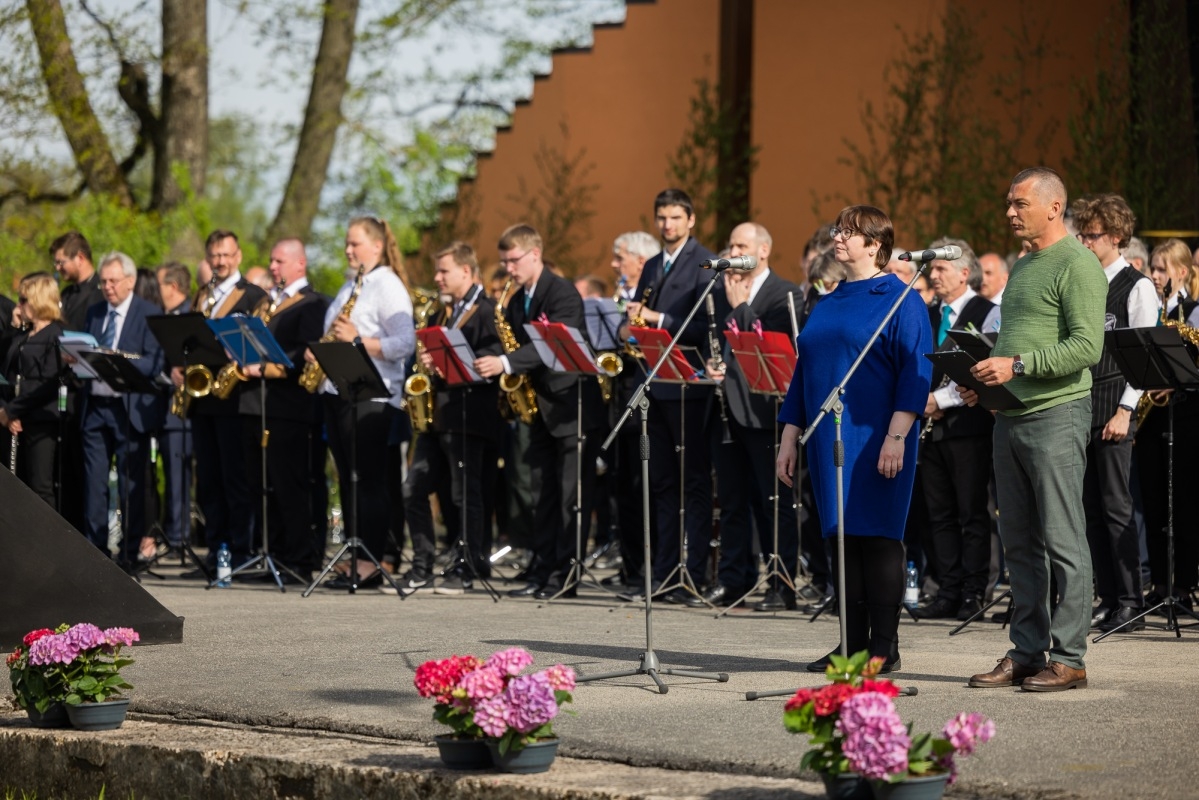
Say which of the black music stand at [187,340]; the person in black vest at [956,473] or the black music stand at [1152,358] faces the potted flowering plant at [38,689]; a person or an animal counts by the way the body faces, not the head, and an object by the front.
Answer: the person in black vest

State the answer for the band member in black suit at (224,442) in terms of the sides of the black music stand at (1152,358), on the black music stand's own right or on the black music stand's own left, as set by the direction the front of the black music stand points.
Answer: on the black music stand's own left

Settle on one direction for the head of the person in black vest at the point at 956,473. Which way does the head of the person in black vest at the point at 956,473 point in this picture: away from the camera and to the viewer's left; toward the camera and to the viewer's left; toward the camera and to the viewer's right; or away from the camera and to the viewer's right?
toward the camera and to the viewer's left

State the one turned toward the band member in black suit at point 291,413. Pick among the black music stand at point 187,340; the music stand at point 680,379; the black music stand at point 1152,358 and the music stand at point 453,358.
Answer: the black music stand at point 187,340

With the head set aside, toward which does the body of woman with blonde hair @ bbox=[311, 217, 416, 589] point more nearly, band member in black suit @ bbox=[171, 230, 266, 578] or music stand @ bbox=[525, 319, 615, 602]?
the band member in black suit

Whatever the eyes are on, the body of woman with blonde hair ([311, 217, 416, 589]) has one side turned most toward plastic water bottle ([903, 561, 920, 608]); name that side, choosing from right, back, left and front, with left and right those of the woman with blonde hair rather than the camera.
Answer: left

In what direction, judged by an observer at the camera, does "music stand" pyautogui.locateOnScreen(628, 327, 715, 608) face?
facing away from the viewer and to the right of the viewer

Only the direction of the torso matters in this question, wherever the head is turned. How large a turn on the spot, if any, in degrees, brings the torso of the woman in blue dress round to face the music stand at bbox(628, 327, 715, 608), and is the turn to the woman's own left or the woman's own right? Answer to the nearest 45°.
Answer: approximately 135° to the woman's own right

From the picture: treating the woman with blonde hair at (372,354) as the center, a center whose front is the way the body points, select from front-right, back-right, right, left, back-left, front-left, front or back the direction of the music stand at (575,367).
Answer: back-left

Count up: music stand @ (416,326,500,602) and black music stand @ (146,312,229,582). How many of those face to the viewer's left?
0

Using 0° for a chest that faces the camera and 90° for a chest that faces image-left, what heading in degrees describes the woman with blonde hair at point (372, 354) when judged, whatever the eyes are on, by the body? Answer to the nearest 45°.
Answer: approximately 90°

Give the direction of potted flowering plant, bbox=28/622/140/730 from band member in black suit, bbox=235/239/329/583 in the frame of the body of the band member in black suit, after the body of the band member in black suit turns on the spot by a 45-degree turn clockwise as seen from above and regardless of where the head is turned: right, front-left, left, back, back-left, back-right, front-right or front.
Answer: left

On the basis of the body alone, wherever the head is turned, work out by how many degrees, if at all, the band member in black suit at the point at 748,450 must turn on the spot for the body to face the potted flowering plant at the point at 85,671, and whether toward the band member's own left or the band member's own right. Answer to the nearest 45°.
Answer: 0° — they already face it

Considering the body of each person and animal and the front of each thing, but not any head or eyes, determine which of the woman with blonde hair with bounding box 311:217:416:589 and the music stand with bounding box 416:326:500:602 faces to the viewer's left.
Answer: the woman with blonde hair
